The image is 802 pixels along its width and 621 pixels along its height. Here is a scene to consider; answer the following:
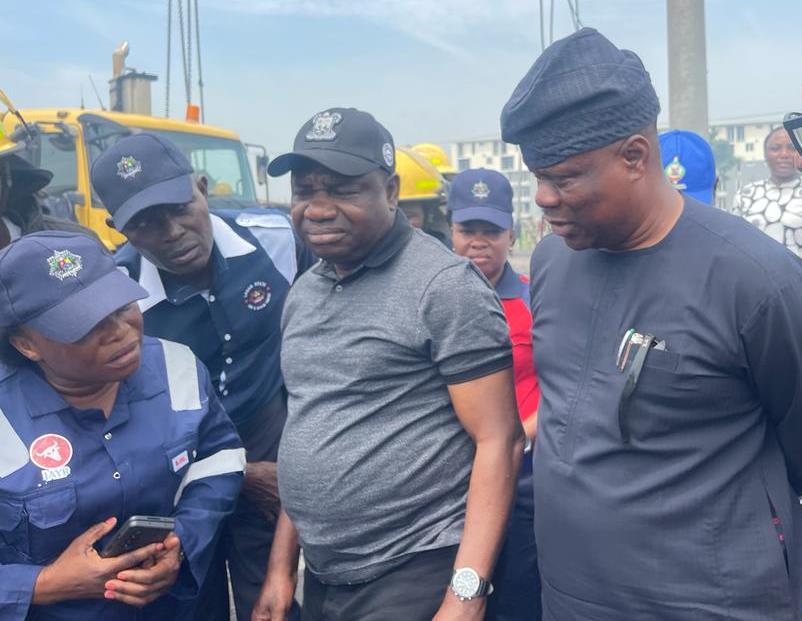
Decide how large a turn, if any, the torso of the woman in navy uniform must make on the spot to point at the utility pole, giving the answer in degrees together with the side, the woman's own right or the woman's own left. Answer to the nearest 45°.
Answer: approximately 135° to the woman's own left

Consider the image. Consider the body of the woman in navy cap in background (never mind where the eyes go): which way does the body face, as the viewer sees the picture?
toward the camera

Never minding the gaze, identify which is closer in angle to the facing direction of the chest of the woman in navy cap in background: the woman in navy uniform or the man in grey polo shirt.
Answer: the man in grey polo shirt

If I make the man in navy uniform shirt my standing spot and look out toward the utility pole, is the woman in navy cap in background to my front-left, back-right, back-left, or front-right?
front-right

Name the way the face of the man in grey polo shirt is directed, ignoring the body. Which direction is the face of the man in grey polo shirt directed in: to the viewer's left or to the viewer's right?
to the viewer's left

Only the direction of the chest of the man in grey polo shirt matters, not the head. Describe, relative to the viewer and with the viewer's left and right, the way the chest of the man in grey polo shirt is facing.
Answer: facing the viewer and to the left of the viewer

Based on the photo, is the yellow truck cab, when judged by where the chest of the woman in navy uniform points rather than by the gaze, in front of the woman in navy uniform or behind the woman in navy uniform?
behind

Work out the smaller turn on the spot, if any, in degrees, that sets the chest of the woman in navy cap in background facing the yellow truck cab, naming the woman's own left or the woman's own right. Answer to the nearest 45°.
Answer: approximately 135° to the woman's own right

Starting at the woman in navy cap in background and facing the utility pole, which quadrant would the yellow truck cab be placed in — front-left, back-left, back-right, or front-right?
front-left

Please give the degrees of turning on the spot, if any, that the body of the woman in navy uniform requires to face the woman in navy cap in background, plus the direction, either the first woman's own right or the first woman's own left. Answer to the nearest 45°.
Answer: approximately 90° to the first woman's own left

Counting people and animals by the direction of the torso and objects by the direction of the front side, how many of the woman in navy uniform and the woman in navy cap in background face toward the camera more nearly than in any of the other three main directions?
2

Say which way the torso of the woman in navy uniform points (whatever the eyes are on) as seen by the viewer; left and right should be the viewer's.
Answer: facing the viewer

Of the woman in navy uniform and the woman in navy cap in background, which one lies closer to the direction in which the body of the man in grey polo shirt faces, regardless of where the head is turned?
the woman in navy uniform
